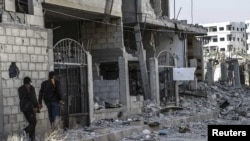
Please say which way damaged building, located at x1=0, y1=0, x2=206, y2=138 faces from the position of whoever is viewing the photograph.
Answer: facing the viewer and to the right of the viewer

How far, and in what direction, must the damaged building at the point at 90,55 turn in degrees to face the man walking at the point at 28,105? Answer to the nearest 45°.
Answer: approximately 45° to its right

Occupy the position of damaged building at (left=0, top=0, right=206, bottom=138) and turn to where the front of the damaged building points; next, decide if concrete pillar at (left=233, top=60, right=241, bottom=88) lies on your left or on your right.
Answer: on your left
